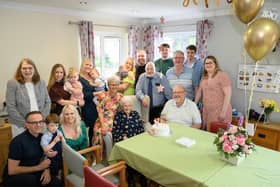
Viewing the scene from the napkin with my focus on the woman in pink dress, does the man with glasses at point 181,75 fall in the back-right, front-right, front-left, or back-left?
front-left

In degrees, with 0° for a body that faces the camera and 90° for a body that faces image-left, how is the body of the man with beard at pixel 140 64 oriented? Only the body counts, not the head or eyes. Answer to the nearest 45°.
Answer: approximately 0°

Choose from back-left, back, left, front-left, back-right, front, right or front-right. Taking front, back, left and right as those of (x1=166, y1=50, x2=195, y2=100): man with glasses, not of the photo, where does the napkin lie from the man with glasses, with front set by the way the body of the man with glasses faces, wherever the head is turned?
front

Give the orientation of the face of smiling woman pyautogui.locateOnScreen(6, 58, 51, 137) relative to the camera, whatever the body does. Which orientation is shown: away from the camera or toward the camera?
toward the camera

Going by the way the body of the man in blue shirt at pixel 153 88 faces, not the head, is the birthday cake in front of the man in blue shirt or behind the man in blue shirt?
in front

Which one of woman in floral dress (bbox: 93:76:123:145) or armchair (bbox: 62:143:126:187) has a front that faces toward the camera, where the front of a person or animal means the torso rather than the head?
the woman in floral dress

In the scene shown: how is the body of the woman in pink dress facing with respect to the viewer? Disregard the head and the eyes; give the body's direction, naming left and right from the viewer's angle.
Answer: facing the viewer and to the left of the viewer

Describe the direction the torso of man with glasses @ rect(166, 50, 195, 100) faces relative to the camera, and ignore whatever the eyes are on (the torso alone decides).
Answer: toward the camera

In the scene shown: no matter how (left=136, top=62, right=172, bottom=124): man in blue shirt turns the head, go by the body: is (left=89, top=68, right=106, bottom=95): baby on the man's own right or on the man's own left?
on the man's own right

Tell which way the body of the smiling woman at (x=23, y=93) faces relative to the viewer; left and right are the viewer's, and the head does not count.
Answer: facing the viewer

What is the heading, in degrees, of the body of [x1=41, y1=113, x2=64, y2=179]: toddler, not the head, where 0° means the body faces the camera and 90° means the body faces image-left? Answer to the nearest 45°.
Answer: approximately 315°

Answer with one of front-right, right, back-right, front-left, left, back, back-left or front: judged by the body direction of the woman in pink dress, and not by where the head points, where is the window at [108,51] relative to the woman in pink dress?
right

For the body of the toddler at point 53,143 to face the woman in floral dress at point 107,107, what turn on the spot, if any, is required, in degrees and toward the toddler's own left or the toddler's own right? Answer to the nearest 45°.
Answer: approximately 90° to the toddler's own left
